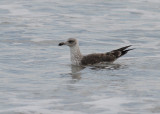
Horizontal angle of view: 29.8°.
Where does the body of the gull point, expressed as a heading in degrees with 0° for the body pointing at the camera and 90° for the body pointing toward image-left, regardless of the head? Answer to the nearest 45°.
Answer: approximately 90°
